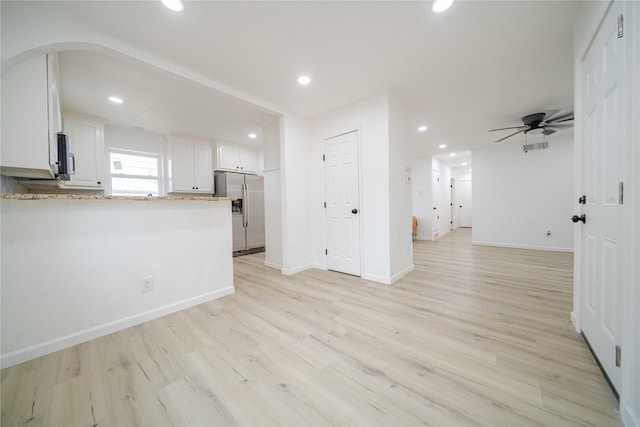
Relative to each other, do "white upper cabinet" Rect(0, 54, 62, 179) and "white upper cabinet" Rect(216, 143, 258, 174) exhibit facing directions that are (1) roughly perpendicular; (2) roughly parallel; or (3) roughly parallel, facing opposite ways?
roughly perpendicular

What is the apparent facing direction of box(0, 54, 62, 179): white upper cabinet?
to the viewer's right

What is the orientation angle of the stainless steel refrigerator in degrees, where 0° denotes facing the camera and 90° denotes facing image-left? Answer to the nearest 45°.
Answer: approximately 315°

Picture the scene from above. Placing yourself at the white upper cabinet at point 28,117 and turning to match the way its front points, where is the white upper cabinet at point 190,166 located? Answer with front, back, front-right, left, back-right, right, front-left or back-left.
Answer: front-left

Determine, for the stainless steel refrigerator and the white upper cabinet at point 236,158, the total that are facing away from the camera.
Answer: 0

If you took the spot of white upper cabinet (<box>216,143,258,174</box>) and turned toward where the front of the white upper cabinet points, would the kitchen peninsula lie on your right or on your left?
on your right

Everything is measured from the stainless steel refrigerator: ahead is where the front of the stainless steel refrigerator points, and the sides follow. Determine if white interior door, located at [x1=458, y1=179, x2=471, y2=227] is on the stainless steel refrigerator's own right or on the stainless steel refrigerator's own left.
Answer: on the stainless steel refrigerator's own left

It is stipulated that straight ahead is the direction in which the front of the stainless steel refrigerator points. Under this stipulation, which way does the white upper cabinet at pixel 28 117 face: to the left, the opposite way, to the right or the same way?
to the left

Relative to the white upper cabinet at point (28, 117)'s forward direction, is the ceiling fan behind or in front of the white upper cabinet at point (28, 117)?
in front

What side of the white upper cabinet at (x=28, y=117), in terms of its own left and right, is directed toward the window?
left

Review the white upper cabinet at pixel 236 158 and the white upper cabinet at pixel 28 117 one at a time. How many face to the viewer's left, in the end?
0
